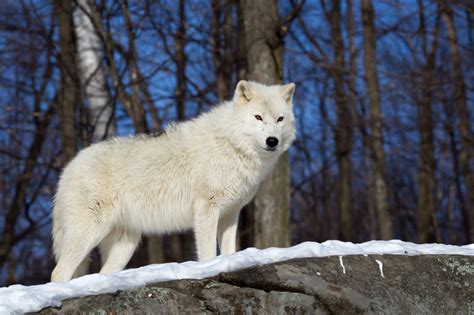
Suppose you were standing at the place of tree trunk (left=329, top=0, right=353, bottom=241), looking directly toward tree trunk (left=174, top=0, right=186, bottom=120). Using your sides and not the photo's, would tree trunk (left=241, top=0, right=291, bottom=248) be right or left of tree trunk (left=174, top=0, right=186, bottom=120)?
left

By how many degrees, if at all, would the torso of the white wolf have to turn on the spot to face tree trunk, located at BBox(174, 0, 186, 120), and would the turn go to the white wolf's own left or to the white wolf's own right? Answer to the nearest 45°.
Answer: approximately 90° to the white wolf's own left

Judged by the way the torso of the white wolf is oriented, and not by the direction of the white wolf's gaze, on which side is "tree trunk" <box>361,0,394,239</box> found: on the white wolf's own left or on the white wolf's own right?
on the white wolf's own left

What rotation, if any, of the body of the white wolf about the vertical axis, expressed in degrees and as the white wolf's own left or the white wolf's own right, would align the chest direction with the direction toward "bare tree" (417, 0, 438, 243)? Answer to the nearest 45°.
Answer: approximately 45° to the white wolf's own left

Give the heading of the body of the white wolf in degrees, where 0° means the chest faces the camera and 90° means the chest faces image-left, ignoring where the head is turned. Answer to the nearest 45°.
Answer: approximately 270°

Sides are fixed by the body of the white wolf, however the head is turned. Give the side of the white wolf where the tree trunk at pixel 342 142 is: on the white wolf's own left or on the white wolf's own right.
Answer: on the white wolf's own left

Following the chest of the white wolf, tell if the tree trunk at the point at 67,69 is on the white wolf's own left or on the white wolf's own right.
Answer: on the white wolf's own left

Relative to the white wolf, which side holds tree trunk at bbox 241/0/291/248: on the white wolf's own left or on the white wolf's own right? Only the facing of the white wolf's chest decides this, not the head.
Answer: on the white wolf's own left
